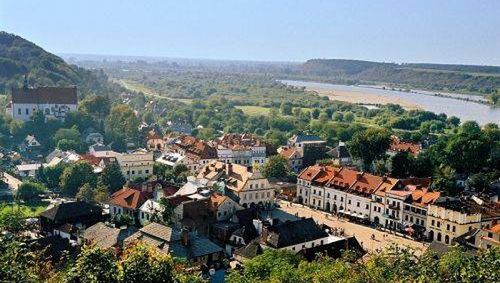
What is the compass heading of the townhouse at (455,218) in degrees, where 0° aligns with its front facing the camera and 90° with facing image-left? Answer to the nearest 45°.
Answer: approximately 45°

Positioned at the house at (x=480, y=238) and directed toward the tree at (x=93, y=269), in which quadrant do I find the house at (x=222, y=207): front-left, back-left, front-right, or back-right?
front-right

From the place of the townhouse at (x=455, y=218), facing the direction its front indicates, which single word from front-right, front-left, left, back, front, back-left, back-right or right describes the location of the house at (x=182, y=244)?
front

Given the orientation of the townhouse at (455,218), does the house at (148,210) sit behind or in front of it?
in front

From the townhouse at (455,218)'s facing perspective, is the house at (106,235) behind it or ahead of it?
ahead

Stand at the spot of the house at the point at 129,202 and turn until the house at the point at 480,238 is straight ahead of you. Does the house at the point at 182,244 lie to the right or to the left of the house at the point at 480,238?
right

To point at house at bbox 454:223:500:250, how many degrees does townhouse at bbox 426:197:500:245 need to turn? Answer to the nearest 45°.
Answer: approximately 90° to its left

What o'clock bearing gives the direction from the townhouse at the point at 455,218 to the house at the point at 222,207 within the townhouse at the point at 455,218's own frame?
The house is roughly at 1 o'clock from the townhouse.

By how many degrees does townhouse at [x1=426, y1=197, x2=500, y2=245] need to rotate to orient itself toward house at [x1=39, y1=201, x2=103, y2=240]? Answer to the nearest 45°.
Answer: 0° — it already faces it

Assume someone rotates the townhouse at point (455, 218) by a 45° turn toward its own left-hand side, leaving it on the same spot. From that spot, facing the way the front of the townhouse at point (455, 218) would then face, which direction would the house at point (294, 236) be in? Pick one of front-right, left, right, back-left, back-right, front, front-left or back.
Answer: front-right

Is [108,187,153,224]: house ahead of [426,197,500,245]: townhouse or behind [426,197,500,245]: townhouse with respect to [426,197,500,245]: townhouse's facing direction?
ahead

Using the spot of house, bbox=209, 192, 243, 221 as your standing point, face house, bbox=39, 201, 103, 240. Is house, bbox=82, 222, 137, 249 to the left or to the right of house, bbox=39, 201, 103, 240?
left

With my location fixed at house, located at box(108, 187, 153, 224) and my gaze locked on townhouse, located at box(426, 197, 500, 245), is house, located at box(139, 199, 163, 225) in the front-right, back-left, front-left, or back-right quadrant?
front-right
